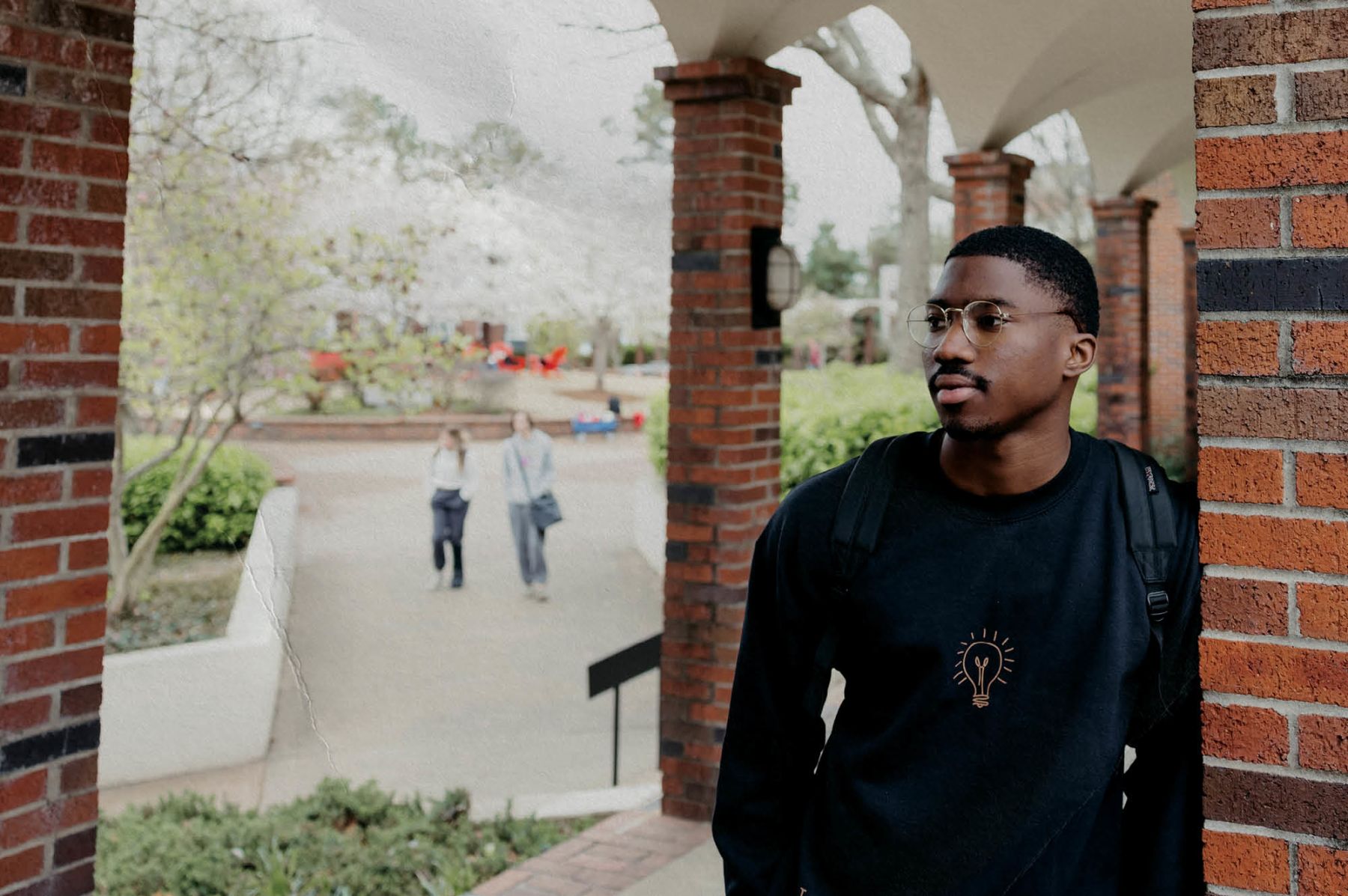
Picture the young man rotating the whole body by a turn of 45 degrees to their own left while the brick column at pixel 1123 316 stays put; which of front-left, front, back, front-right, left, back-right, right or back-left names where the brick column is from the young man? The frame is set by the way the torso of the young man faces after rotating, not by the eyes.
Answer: back-left

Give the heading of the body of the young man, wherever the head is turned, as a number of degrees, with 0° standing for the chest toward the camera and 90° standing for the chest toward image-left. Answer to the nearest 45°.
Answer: approximately 0°

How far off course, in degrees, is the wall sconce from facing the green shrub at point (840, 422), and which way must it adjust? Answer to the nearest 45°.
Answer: approximately 135° to its left

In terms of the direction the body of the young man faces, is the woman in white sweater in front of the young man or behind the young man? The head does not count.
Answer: behind

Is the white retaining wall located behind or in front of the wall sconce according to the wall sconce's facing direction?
behind

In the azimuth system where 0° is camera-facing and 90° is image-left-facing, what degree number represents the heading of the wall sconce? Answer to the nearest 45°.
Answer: approximately 315°

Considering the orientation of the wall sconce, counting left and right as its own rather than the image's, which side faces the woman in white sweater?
back

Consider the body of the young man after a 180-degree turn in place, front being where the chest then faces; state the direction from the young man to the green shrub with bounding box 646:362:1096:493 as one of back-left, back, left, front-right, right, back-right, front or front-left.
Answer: front
